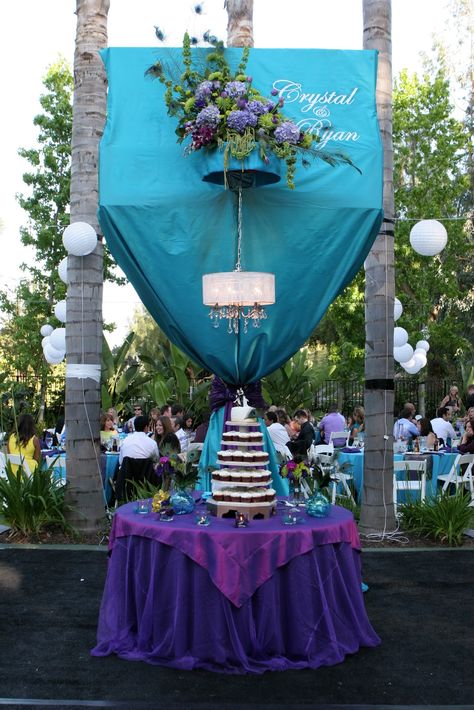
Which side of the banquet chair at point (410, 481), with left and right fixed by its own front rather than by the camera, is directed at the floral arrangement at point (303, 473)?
back

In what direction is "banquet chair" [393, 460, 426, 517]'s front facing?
away from the camera
